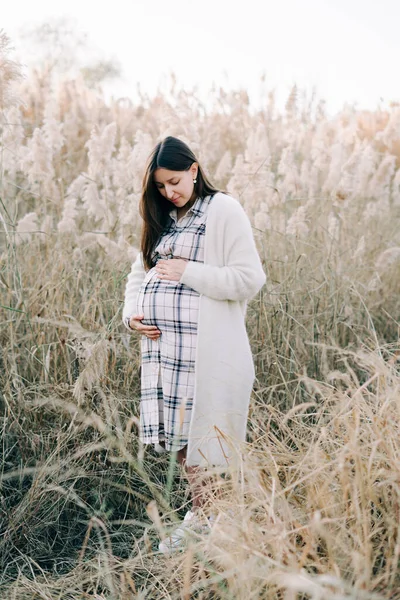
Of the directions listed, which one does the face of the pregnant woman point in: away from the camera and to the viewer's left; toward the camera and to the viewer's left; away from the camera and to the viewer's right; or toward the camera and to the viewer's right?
toward the camera and to the viewer's left

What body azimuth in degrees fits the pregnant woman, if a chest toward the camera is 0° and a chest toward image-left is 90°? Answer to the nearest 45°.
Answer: approximately 45°
